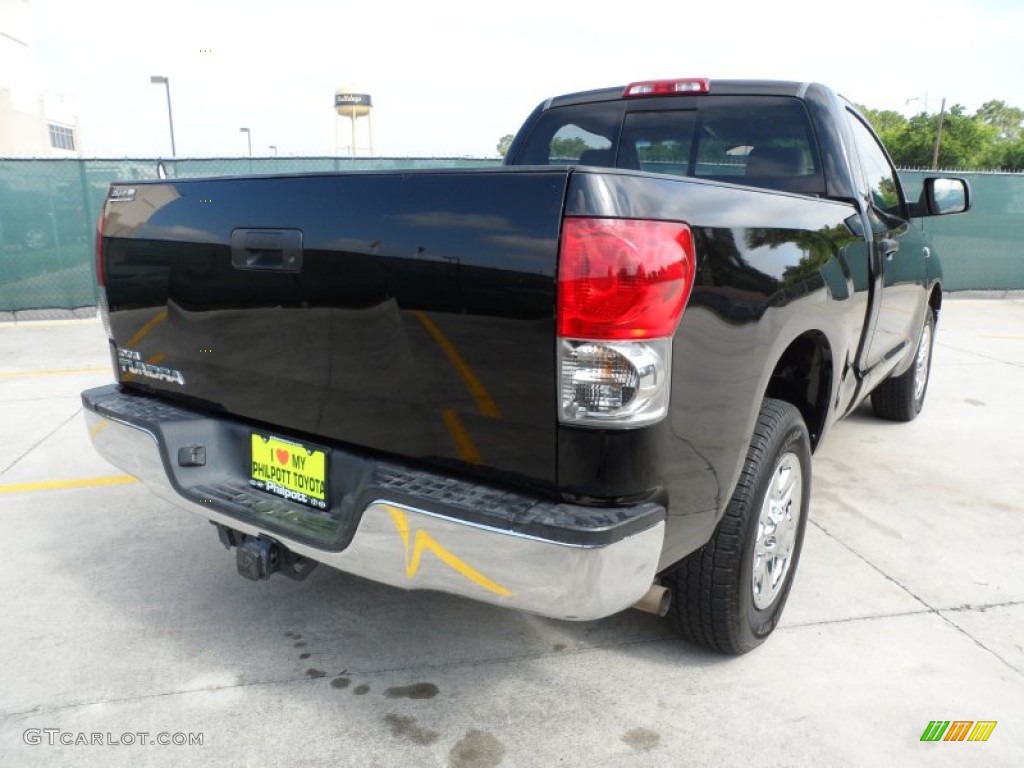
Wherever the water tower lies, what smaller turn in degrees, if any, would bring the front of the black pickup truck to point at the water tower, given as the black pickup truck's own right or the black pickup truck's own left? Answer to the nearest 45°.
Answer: approximately 45° to the black pickup truck's own left

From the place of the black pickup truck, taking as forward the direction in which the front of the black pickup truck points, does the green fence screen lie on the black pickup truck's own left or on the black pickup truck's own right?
on the black pickup truck's own left

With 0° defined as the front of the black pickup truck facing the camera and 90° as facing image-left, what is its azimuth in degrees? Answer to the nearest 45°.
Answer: approximately 225°
